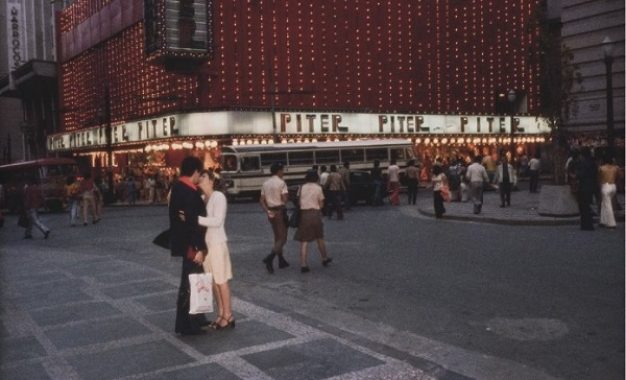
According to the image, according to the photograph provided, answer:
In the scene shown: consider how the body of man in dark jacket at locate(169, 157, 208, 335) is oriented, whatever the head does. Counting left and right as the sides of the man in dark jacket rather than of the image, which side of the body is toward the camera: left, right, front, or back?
right

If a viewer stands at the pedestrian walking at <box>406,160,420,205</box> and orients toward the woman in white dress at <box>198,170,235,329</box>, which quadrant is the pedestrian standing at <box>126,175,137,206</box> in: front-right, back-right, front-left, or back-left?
back-right

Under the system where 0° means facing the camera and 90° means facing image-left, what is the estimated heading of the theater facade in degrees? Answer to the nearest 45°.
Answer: approximately 0°

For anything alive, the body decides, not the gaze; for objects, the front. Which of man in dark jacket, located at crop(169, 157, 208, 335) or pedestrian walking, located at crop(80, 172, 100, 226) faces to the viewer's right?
the man in dark jacket
